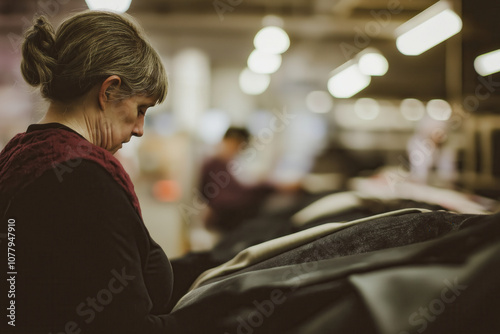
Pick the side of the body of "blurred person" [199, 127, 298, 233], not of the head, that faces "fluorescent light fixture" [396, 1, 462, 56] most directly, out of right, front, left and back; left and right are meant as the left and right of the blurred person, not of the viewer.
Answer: front

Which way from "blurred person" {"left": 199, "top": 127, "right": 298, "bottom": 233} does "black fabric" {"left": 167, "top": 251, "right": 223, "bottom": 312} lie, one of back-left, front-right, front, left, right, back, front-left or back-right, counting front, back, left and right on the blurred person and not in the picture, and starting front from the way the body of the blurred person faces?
right

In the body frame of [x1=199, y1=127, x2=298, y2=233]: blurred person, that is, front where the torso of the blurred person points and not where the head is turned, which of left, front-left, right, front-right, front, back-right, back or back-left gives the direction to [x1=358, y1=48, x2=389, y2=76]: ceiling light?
front-left

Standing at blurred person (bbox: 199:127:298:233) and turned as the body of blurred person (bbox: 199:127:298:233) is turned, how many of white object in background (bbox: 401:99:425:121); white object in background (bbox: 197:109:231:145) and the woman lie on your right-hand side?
1

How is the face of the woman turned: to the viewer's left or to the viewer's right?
to the viewer's right

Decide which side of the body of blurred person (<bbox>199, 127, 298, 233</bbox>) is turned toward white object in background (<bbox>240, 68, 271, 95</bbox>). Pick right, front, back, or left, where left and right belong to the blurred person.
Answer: left

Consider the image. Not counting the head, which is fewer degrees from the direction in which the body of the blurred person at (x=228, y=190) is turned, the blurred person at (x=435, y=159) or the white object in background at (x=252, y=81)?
the blurred person

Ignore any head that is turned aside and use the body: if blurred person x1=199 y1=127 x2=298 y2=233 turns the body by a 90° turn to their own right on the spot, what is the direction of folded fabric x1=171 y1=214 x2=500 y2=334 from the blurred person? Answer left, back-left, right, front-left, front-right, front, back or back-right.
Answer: front

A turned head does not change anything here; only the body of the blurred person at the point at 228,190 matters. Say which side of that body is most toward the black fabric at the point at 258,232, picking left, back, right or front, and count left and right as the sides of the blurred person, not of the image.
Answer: right

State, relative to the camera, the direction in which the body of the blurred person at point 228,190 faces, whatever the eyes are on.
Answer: to the viewer's right

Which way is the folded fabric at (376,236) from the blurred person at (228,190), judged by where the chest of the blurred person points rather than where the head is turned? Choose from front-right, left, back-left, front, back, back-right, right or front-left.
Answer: right
